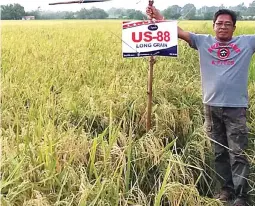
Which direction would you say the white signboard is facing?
toward the camera

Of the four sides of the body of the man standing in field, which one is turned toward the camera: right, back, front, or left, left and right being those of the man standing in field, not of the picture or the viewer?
front

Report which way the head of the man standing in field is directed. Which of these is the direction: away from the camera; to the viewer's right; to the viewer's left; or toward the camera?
toward the camera

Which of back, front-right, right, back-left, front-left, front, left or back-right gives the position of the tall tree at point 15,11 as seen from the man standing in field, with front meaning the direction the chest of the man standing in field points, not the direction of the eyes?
back-right

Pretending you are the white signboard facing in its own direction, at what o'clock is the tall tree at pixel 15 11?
The tall tree is roughly at 5 o'clock from the white signboard.
